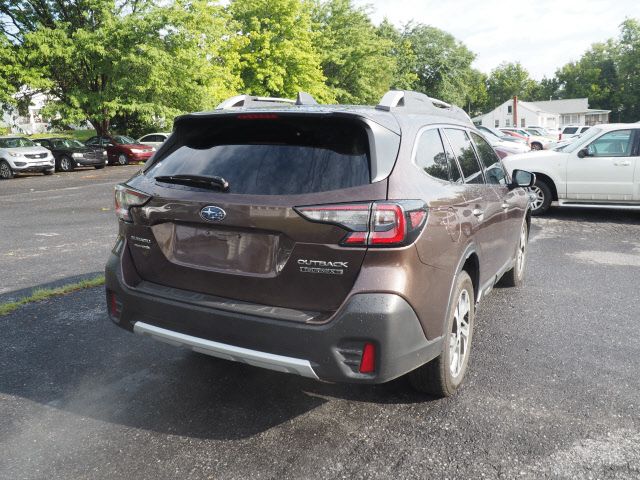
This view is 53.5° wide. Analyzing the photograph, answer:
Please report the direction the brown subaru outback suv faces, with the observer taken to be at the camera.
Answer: facing away from the viewer and to the right of the viewer

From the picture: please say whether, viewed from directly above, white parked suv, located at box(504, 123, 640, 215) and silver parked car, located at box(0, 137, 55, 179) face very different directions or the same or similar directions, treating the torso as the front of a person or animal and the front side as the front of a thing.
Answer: very different directions

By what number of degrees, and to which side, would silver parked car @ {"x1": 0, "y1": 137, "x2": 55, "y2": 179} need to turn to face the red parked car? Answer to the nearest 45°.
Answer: approximately 90° to its left

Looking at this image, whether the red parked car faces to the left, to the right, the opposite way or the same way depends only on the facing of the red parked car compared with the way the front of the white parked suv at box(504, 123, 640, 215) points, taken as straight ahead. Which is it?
the opposite way

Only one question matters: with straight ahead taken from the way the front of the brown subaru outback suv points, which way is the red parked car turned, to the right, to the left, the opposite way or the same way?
to the right

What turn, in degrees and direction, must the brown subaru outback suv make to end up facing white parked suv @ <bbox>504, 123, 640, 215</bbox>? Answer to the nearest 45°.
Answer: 0° — it already faces it

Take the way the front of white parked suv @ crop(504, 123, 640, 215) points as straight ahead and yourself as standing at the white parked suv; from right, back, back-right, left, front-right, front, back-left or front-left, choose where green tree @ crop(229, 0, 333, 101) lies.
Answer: front-right

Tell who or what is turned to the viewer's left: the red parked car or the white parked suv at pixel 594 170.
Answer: the white parked suv

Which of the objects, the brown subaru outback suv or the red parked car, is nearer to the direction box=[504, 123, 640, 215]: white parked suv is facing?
the red parked car

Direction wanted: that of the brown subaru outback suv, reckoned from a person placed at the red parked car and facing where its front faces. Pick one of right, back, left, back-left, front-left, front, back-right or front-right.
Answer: front-right

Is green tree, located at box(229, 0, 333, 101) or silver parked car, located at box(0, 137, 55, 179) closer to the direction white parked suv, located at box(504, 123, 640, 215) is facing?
the silver parked car

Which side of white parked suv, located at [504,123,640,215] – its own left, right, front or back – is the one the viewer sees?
left

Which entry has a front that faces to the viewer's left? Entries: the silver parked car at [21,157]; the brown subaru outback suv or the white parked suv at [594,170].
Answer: the white parked suv

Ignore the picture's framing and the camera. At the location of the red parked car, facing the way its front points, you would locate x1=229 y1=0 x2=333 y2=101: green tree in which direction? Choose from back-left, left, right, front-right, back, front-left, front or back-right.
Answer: left

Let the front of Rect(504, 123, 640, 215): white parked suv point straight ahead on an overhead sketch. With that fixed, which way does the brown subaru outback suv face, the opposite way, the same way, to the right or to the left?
to the right
